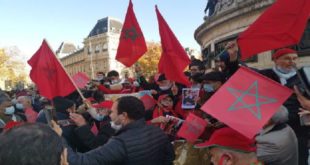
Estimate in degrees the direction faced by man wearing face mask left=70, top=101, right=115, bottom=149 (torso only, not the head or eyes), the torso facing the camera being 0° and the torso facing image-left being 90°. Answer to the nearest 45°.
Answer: approximately 45°

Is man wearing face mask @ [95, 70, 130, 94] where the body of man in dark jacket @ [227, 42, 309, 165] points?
no

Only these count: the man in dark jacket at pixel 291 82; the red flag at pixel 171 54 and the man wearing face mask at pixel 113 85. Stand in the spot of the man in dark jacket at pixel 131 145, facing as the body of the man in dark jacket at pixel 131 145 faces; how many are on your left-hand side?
0

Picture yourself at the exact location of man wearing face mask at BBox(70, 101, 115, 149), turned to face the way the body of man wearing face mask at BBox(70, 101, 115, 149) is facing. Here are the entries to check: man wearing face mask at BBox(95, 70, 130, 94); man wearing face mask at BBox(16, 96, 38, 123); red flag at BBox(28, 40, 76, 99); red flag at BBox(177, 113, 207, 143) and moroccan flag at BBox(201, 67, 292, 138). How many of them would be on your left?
2

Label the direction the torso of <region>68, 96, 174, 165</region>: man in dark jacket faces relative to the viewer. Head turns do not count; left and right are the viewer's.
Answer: facing away from the viewer and to the left of the viewer

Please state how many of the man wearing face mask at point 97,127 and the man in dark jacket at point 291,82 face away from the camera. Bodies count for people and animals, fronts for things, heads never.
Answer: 0

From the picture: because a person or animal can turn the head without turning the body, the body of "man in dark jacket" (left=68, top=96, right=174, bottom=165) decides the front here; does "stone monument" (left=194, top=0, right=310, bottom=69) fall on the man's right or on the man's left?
on the man's right

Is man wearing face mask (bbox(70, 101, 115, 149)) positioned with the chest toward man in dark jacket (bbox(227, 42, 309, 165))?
no

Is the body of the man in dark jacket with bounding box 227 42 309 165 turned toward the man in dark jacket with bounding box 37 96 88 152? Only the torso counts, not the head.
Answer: no

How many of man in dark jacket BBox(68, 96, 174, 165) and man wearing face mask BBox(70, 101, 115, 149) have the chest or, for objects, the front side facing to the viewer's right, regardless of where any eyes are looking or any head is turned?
0

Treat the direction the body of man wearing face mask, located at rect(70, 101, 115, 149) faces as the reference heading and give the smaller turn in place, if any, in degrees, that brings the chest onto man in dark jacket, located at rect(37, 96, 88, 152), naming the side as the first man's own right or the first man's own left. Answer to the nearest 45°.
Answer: approximately 90° to the first man's own right
